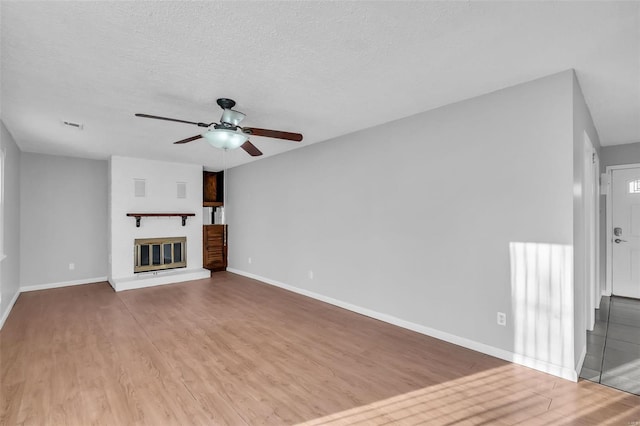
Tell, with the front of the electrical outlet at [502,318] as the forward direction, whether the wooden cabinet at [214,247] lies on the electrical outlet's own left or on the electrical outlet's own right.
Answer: on the electrical outlet's own right

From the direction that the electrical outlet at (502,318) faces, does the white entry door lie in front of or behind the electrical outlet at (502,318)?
behind

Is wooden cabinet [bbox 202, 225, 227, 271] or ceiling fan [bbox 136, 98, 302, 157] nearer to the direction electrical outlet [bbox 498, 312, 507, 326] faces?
the ceiling fan

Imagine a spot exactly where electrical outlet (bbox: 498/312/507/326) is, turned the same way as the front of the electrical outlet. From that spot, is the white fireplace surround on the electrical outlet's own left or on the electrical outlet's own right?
on the electrical outlet's own right

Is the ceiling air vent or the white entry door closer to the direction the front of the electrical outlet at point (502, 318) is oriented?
the ceiling air vent

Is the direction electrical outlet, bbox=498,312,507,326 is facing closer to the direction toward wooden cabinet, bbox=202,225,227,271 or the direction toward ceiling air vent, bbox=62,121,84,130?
the ceiling air vent

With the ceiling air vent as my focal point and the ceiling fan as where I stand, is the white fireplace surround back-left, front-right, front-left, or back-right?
front-right

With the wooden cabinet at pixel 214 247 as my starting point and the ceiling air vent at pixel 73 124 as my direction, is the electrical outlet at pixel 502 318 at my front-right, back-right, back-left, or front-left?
front-left

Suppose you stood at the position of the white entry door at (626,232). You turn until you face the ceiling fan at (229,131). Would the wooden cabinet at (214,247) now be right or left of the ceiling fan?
right

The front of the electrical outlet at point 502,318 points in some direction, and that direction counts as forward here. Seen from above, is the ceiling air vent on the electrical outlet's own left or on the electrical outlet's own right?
on the electrical outlet's own right
